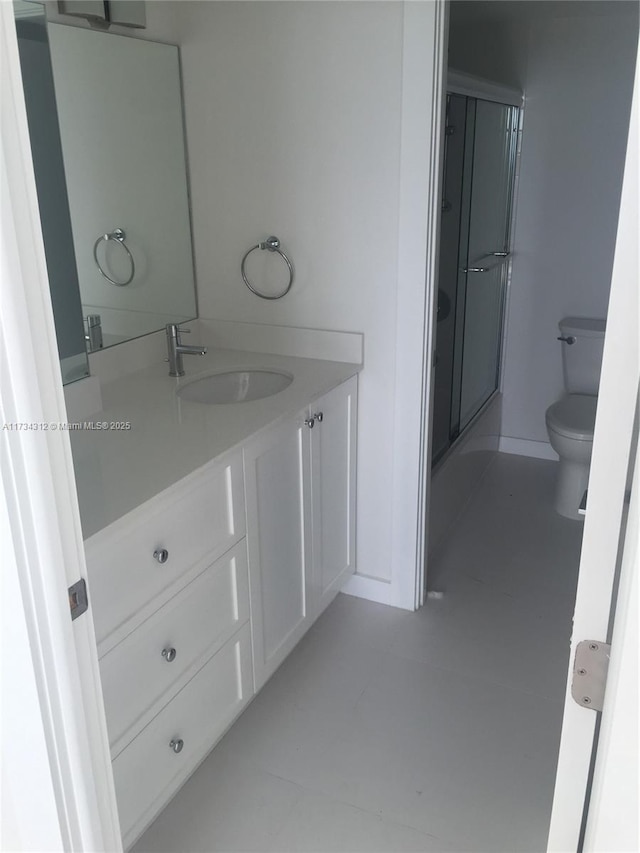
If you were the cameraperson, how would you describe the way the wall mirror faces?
facing the viewer and to the right of the viewer

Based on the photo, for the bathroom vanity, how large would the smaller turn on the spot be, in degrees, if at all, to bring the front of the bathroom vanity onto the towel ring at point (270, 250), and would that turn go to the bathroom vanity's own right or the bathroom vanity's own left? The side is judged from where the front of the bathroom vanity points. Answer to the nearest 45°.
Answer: approximately 135° to the bathroom vanity's own left

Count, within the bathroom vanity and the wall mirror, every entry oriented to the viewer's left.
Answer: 0

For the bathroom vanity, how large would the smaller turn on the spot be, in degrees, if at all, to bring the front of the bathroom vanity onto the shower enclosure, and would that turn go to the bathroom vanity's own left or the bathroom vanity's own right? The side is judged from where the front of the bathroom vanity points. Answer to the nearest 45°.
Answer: approximately 90° to the bathroom vanity's own left

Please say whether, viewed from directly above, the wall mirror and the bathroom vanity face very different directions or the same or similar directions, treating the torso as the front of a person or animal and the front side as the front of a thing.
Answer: same or similar directions

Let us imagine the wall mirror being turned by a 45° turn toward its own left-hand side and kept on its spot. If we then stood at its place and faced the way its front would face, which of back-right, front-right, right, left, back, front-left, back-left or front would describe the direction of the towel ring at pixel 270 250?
front

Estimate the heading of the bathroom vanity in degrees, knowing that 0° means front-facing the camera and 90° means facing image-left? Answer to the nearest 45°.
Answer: approximately 315°

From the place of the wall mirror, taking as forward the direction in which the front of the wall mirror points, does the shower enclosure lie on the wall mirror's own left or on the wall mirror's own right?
on the wall mirror's own left
